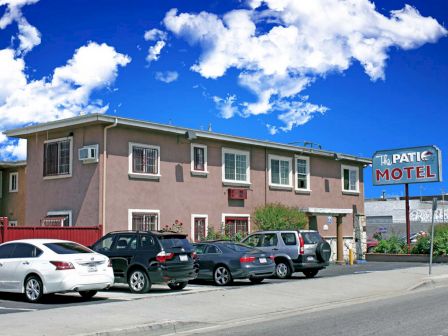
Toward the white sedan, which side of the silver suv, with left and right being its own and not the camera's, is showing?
left

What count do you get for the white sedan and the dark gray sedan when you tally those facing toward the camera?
0

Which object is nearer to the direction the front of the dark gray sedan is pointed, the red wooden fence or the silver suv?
the red wooden fence

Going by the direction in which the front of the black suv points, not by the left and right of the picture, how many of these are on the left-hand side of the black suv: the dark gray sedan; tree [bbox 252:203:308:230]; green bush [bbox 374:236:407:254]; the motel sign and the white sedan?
1

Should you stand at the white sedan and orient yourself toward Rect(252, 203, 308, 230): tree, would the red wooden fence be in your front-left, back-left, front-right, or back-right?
front-left

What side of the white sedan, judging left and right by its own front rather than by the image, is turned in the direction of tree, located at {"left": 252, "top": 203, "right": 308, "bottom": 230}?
right

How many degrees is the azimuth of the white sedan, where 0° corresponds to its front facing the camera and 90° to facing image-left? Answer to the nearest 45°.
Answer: approximately 135°

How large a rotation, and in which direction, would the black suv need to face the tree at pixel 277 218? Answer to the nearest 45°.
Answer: approximately 90° to its right

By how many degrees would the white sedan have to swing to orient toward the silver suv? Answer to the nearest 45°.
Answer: approximately 90° to its right

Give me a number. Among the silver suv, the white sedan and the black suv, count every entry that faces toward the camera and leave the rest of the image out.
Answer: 0

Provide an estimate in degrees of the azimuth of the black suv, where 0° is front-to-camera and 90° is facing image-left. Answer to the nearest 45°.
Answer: approximately 135°

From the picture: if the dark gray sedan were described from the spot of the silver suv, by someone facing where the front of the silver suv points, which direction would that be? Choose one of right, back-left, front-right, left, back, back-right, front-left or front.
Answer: left

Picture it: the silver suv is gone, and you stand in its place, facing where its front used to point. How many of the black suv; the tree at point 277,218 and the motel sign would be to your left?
1

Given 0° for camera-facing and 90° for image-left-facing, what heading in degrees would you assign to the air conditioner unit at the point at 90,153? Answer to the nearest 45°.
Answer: approximately 45°

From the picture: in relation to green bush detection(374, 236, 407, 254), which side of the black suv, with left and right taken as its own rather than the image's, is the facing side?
right
